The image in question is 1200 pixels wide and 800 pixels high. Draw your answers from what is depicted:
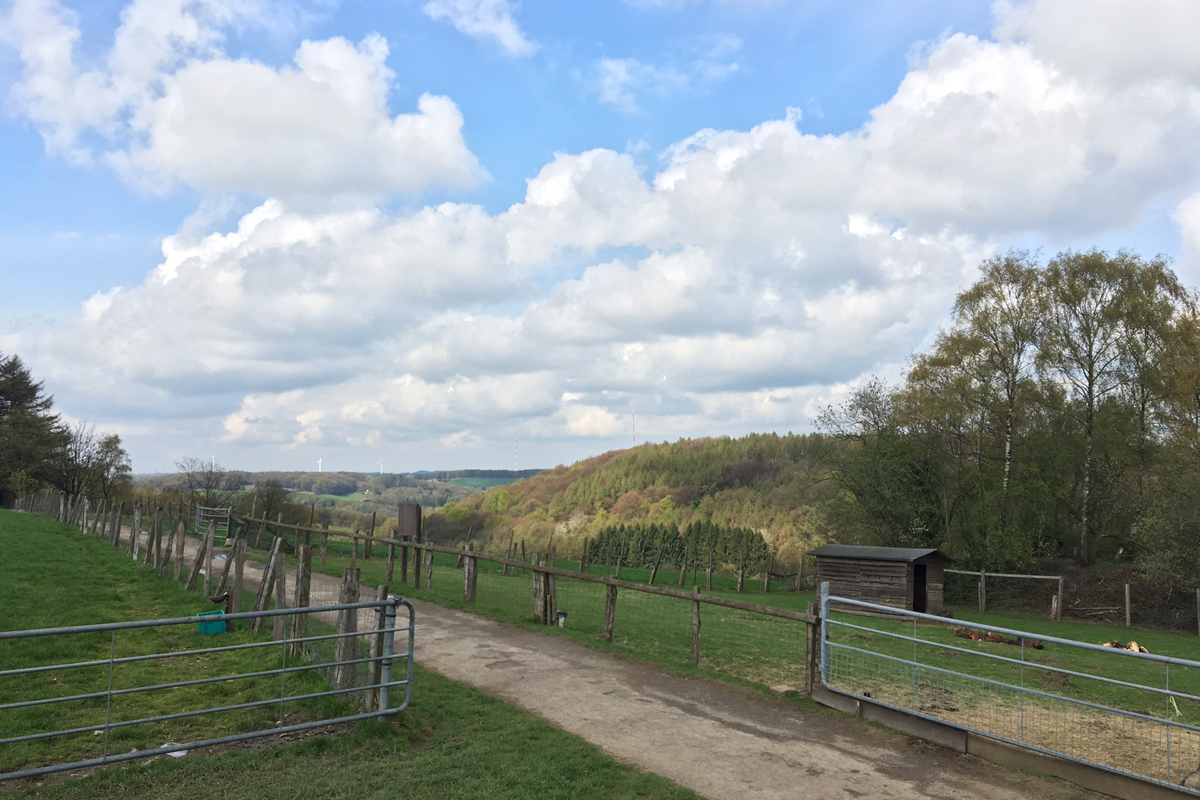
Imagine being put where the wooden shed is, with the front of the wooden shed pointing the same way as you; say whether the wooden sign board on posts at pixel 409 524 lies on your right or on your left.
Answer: on your right

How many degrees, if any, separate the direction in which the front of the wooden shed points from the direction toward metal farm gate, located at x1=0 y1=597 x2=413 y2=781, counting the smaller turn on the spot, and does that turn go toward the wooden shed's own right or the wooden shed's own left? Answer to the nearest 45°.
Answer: approximately 45° to the wooden shed's own right

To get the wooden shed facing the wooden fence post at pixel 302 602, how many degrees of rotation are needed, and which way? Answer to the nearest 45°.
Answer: approximately 45° to its right

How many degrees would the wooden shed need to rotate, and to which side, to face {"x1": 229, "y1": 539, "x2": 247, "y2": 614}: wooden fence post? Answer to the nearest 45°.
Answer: approximately 90° to its right

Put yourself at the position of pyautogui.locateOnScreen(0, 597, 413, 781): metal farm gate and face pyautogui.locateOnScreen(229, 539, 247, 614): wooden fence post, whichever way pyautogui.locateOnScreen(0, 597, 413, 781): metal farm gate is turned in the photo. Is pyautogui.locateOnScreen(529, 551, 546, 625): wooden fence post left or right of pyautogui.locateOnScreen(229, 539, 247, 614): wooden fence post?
right

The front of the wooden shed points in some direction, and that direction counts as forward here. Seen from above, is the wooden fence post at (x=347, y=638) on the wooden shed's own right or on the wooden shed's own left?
on the wooden shed's own right

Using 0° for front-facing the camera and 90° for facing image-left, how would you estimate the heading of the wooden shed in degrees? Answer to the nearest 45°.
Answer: approximately 315°

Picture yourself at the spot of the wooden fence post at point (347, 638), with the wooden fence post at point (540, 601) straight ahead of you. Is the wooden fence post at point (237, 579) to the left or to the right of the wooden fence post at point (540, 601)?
left

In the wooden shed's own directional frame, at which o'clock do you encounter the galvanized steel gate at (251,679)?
The galvanized steel gate is roughly at 2 o'clock from the wooden shed.

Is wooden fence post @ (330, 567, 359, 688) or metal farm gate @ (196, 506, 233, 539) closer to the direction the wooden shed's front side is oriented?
the wooden fence post

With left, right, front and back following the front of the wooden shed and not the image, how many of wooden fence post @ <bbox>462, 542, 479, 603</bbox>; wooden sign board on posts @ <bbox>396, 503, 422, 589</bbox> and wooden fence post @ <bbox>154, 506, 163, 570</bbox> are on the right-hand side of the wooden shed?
3
